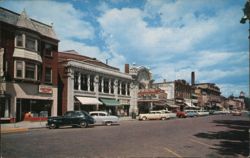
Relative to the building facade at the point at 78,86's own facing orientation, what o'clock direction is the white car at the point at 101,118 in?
The white car is roughly at 1 o'clock from the building facade.

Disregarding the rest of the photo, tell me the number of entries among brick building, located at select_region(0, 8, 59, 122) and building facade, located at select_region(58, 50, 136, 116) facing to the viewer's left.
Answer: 0

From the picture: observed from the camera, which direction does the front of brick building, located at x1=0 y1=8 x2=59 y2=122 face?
facing the viewer and to the right of the viewer

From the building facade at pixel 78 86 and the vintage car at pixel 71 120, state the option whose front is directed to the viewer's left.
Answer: the vintage car

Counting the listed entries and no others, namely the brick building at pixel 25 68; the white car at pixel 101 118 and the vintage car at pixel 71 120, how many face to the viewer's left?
2

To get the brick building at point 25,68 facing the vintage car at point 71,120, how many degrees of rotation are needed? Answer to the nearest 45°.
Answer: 0° — it already faces it

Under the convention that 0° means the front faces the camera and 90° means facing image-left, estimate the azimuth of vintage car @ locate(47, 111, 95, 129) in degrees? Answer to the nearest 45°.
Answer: approximately 90°

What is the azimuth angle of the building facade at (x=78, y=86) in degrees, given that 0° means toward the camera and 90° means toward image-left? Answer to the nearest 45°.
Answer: approximately 315°
